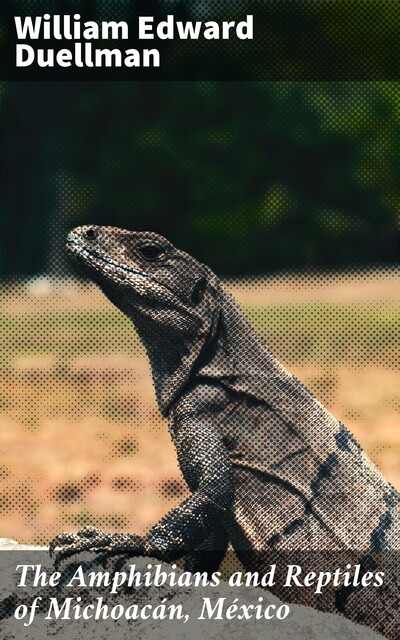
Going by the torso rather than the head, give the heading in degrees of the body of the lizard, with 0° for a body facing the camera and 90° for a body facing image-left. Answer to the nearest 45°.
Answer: approximately 90°
